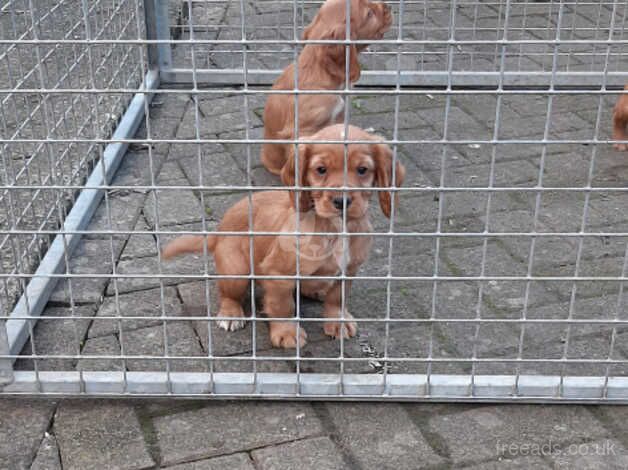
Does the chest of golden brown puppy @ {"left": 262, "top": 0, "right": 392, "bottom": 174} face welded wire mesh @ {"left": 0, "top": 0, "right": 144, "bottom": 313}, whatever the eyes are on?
no

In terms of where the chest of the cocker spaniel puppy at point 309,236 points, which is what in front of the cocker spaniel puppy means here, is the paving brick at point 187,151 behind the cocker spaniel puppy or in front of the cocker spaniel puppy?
behind

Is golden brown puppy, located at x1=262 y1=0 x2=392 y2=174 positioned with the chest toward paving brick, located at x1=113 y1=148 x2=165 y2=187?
no

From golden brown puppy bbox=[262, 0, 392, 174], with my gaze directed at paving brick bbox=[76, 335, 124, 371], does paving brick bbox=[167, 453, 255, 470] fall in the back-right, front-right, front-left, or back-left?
front-left

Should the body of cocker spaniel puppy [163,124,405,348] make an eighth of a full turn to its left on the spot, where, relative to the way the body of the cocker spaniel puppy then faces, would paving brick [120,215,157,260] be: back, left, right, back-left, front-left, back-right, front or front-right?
back-left

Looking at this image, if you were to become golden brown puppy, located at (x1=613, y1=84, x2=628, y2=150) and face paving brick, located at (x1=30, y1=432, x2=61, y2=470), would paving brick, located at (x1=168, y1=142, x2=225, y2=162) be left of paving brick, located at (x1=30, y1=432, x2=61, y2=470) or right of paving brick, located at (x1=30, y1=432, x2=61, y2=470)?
right

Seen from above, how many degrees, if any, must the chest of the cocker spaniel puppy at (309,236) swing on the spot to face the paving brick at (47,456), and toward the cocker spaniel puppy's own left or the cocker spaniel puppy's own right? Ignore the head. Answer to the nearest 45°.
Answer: approximately 90° to the cocker spaniel puppy's own right

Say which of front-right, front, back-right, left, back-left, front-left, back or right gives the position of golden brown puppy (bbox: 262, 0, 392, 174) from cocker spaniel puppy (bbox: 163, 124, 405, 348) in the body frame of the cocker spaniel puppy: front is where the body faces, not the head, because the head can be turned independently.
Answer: back-left

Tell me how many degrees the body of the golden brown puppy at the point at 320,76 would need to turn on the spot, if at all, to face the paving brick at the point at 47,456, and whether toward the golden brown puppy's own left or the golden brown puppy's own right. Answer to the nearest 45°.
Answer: approximately 90° to the golden brown puppy's own right

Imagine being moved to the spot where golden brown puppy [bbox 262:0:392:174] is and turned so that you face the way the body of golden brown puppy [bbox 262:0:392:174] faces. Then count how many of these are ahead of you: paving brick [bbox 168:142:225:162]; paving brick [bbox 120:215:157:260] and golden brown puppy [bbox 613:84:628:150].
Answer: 1

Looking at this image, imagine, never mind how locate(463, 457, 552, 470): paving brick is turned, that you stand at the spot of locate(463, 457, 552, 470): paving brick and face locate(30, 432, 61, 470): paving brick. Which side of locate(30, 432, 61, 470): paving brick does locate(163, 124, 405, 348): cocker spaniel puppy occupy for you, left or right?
right

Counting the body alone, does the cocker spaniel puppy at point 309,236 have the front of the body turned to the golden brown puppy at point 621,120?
no

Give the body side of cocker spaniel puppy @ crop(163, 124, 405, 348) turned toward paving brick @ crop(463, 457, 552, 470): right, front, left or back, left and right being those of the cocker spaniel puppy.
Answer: front

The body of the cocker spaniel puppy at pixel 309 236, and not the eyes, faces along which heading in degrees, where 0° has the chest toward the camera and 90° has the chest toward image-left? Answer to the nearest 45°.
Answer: approximately 315°
